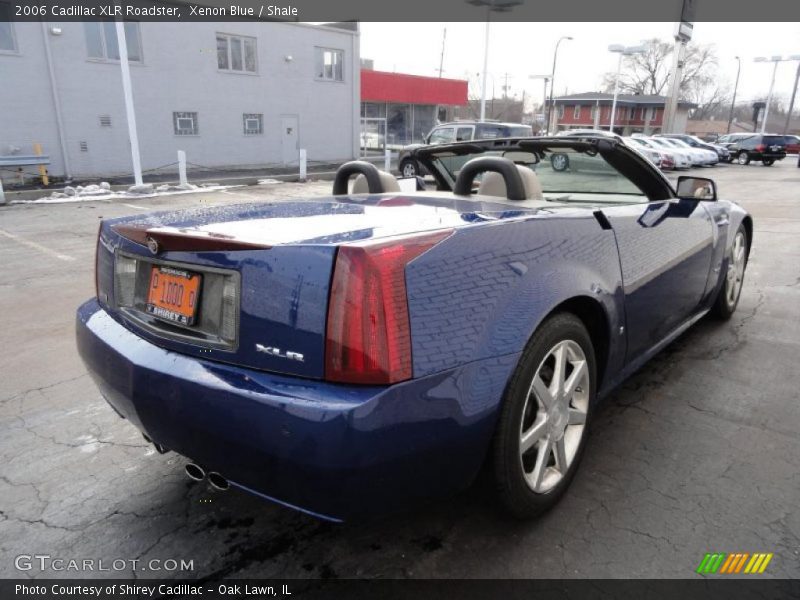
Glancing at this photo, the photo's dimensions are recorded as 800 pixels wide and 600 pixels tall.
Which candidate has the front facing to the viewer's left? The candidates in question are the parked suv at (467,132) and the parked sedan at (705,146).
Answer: the parked suv at (467,132)

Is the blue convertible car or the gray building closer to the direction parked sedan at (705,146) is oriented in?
the blue convertible car

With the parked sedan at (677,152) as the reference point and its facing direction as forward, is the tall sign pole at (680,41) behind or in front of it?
behind

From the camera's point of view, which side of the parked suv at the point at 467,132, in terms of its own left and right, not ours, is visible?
left

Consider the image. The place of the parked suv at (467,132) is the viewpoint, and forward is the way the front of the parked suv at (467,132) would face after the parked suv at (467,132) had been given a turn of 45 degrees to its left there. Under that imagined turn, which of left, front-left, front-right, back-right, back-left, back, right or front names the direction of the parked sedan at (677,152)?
back

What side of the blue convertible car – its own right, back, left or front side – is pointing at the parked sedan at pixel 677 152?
front

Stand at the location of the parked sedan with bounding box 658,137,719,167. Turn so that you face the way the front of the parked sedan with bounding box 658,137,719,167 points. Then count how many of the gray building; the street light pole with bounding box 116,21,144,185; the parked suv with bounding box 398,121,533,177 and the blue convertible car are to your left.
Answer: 0

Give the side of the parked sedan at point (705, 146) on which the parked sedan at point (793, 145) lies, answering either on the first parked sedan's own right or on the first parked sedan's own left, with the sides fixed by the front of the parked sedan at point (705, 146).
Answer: on the first parked sedan's own left

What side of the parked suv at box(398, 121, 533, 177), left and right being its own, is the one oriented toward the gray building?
front

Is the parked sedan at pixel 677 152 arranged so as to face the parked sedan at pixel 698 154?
no

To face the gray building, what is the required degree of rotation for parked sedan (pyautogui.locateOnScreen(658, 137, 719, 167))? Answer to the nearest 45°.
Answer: approximately 90° to its right

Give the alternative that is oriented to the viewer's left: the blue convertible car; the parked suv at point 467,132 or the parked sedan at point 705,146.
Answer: the parked suv at point 467,132

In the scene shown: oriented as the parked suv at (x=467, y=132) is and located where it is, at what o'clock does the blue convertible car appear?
The blue convertible car is roughly at 9 o'clock from the parked suv.

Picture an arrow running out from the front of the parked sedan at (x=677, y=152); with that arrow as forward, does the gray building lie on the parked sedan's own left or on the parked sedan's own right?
on the parked sedan's own right

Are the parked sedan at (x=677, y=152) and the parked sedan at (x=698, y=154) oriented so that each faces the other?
no

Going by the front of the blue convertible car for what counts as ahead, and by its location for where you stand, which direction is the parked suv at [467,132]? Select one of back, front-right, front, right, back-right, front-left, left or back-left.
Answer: front-left

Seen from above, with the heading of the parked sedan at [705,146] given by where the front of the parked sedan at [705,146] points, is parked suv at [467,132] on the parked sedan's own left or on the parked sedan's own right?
on the parked sedan's own right

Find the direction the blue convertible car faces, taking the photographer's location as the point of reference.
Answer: facing away from the viewer and to the right of the viewer
